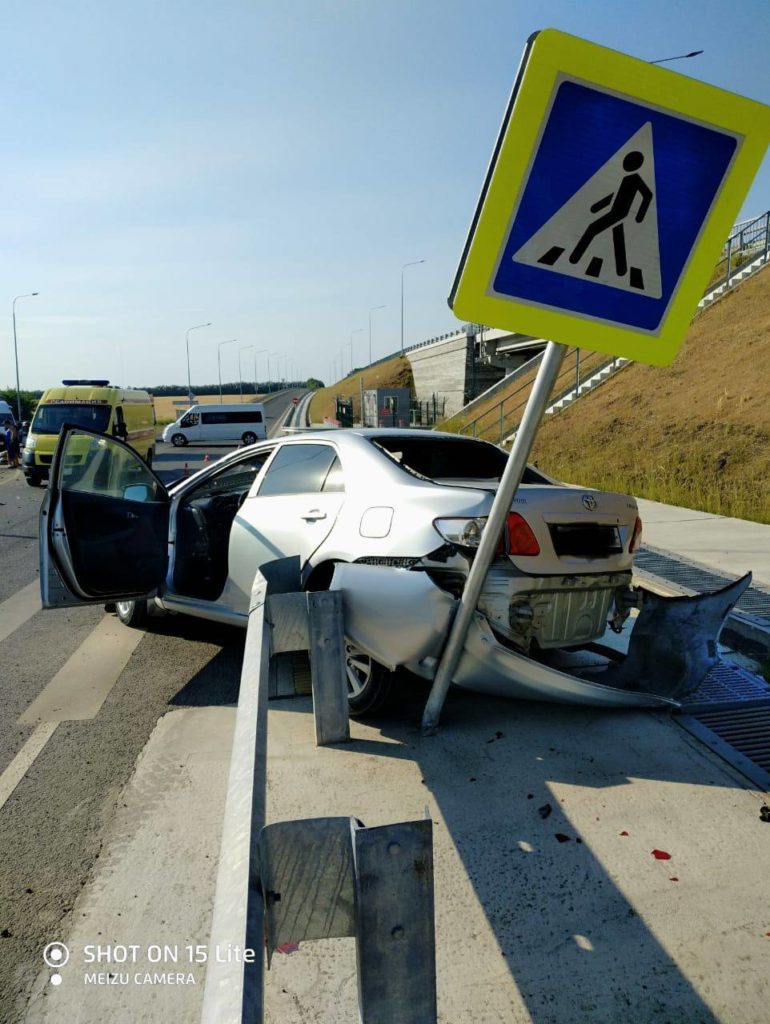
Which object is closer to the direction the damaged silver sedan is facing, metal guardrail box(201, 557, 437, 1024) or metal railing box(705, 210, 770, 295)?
the metal railing

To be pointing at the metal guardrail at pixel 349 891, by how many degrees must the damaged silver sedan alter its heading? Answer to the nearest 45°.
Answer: approximately 135° to its left

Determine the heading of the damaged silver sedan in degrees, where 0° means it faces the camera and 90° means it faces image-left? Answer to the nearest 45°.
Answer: approximately 135°

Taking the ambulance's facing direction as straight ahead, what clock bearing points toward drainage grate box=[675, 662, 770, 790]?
The drainage grate is roughly at 10 o'clock from the ambulance.

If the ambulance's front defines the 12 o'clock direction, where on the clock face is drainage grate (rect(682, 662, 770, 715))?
The drainage grate is roughly at 10 o'clock from the ambulance.

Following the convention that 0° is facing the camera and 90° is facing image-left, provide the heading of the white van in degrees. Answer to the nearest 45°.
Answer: approximately 90°

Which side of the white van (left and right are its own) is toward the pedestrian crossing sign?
left

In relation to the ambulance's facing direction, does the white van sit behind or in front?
behind

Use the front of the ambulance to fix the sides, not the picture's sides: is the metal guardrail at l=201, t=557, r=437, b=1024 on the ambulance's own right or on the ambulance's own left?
on the ambulance's own left
